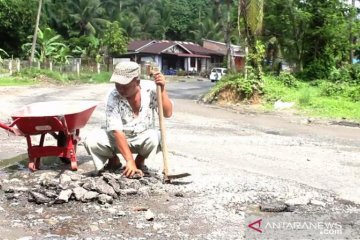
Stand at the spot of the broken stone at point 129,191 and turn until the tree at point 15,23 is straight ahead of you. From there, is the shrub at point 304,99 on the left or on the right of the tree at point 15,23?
right

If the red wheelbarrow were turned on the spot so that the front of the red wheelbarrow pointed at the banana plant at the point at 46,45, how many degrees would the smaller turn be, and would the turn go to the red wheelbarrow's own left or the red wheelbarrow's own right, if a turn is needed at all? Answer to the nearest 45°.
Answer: approximately 45° to the red wheelbarrow's own left

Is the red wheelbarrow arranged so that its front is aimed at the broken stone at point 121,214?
no

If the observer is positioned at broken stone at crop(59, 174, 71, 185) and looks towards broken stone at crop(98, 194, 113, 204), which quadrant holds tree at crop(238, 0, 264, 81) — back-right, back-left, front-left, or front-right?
back-left

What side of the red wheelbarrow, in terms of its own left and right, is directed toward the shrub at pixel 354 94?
front

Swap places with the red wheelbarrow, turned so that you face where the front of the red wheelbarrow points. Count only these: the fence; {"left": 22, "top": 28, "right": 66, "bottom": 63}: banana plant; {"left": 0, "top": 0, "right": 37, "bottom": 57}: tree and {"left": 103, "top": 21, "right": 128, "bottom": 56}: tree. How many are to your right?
0

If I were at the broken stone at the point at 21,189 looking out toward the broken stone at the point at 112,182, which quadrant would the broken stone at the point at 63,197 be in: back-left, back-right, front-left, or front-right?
front-right

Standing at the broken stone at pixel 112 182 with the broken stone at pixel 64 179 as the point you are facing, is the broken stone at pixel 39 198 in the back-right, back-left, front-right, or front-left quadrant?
front-left

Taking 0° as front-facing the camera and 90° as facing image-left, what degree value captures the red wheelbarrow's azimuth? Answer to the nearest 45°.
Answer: approximately 225°

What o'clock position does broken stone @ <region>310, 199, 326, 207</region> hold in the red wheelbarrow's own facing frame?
The broken stone is roughly at 3 o'clock from the red wheelbarrow.

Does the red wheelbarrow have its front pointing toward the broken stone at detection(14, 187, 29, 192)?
no

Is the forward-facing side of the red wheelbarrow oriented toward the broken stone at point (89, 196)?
no

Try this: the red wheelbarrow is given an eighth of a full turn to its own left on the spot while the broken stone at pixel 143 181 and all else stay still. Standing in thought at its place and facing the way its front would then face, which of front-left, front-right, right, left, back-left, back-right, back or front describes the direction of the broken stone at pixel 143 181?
back-right
